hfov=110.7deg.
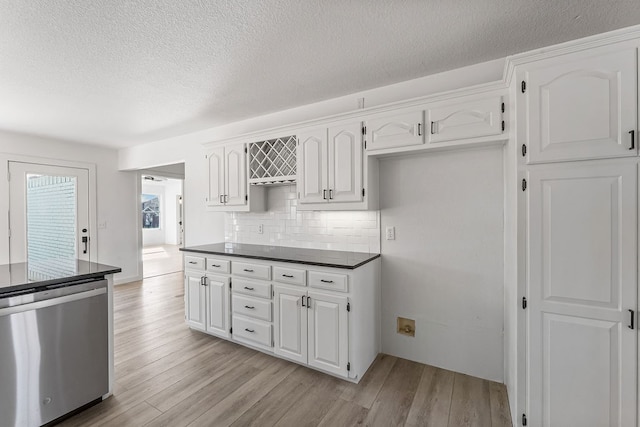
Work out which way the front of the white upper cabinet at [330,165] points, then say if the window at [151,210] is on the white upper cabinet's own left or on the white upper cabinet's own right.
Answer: on the white upper cabinet's own right

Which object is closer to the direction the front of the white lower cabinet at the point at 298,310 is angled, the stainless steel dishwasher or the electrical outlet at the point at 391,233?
the stainless steel dishwasher

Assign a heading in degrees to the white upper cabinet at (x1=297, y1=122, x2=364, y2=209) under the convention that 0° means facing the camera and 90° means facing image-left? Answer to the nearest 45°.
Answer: approximately 45°

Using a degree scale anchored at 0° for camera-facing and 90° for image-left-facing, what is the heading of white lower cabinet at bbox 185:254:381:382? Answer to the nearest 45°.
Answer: approximately 45°

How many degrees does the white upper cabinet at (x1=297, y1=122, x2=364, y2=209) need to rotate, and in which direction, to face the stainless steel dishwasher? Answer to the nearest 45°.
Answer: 0° — it already faces it

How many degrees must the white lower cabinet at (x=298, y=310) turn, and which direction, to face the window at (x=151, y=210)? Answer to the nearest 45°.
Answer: approximately 90° to its right

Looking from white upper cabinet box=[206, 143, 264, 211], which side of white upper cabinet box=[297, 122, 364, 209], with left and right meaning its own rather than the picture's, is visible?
right

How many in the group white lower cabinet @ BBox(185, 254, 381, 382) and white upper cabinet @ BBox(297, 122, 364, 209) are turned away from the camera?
0
